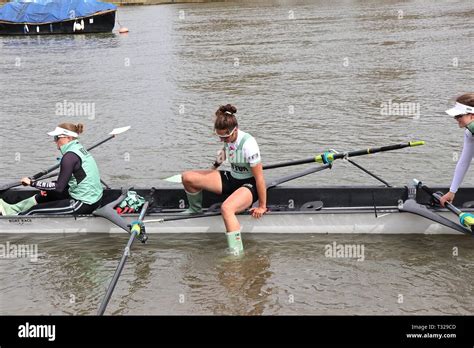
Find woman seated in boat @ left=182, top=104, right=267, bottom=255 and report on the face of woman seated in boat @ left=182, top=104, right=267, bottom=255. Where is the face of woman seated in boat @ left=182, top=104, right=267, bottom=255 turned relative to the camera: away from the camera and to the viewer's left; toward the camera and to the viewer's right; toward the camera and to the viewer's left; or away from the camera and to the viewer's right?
toward the camera and to the viewer's left

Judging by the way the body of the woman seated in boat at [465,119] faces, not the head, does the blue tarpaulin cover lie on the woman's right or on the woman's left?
on the woman's right

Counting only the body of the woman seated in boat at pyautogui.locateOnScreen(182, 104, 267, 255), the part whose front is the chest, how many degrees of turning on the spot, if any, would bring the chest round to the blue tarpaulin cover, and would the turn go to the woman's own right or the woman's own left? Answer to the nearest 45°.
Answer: approximately 135° to the woman's own right
